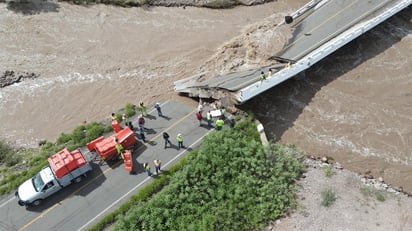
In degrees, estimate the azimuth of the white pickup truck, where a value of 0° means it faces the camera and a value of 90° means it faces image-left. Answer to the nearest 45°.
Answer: approximately 45°

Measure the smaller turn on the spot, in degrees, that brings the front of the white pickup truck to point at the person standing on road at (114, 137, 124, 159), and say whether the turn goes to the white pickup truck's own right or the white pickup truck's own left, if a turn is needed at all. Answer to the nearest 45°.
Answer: approximately 135° to the white pickup truck's own left

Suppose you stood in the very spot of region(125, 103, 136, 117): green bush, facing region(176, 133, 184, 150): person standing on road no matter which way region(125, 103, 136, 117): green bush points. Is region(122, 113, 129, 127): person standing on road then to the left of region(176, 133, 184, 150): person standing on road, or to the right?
right

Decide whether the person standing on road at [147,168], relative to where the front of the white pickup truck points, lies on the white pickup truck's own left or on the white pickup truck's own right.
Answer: on the white pickup truck's own left

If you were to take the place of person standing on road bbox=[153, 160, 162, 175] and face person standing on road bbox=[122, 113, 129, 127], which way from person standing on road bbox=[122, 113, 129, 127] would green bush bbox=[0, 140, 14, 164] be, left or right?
left

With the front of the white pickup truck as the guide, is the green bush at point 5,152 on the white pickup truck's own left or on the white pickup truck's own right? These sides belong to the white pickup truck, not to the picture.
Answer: on the white pickup truck's own right

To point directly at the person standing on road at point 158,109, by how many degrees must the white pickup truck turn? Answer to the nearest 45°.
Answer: approximately 135° to its left

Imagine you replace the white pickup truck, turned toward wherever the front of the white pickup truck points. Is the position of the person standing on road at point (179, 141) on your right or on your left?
on your left
